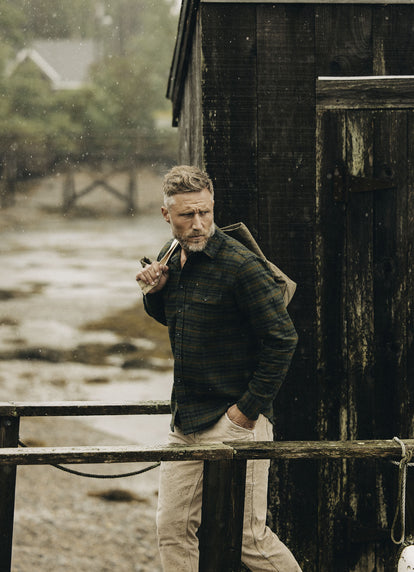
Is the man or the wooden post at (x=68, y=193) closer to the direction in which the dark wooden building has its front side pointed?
the man

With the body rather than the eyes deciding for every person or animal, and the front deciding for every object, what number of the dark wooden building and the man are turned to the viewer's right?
0

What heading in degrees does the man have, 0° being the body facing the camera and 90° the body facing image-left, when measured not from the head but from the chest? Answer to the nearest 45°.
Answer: approximately 45°

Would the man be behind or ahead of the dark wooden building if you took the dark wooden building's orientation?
ahead

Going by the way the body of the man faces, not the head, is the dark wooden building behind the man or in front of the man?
behind

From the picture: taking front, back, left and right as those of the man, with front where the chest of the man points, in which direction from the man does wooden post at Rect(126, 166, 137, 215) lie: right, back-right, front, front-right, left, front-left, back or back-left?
back-right

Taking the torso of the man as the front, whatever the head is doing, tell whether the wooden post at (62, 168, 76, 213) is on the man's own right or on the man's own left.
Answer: on the man's own right

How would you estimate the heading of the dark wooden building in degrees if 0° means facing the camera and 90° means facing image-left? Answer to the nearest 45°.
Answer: approximately 0°
